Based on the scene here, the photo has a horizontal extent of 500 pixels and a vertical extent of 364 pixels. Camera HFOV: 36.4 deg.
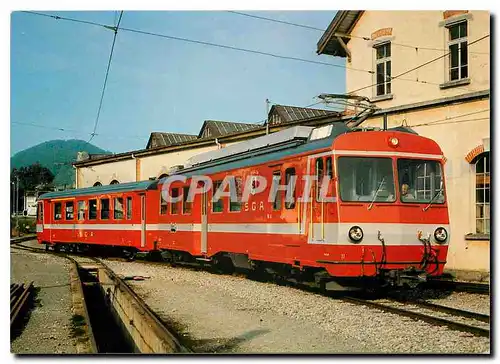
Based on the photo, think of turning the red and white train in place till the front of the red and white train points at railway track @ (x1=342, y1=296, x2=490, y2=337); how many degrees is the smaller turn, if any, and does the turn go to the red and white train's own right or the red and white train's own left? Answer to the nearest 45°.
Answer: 0° — it already faces it

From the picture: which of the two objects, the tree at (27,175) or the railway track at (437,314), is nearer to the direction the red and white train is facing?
the railway track

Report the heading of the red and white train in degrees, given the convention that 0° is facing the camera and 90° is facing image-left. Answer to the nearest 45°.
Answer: approximately 315°

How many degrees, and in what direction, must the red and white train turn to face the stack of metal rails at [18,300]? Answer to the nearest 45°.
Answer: approximately 135° to its right
